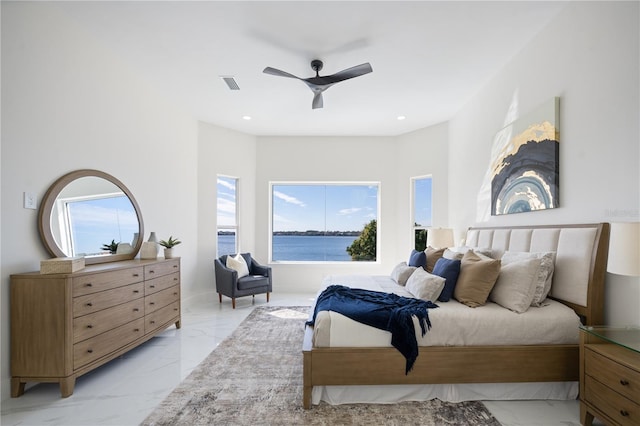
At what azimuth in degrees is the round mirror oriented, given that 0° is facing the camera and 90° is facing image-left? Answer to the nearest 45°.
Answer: approximately 315°

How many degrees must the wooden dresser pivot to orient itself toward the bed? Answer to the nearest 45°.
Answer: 0° — it already faces it

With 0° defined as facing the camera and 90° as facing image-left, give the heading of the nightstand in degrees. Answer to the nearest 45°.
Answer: approximately 45°

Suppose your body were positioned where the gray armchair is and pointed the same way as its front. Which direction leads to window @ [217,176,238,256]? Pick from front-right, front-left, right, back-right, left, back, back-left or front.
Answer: back-left

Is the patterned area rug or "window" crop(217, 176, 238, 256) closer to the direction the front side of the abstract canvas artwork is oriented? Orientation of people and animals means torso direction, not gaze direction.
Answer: the patterned area rug

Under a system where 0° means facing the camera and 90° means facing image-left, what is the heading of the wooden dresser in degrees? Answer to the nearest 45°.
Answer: approximately 315°
